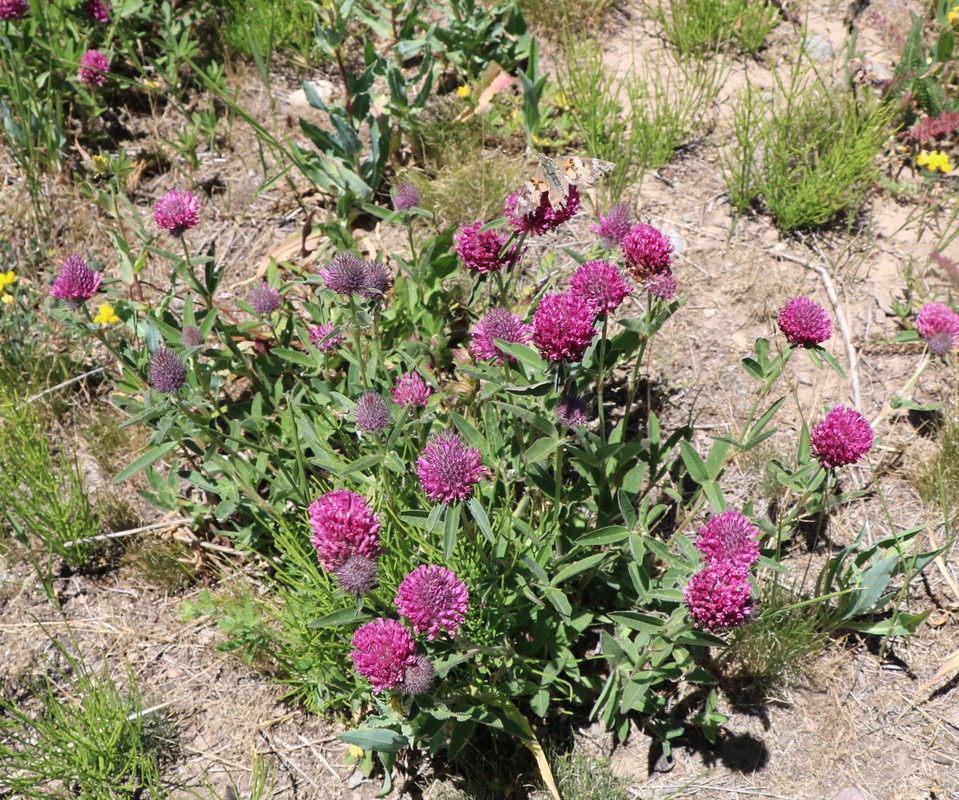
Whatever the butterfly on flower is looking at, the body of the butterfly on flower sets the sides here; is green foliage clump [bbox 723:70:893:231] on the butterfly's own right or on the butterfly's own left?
on the butterfly's own right

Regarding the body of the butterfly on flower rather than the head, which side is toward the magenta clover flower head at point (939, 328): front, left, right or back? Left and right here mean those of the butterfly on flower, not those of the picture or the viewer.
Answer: right
